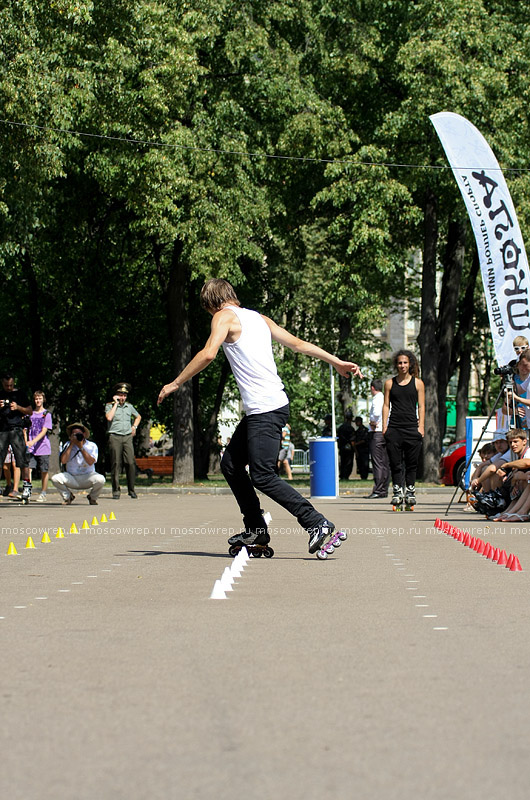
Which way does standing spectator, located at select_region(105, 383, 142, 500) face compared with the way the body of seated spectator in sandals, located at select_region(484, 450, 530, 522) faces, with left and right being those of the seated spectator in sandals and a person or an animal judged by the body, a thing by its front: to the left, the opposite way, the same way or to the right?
to the left

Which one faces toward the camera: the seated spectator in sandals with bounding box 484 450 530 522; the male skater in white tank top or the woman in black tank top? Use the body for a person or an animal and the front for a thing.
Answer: the woman in black tank top

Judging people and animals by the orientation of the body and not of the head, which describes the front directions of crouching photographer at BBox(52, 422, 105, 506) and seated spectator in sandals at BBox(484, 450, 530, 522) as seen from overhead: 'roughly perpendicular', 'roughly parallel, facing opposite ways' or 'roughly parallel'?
roughly perpendicular

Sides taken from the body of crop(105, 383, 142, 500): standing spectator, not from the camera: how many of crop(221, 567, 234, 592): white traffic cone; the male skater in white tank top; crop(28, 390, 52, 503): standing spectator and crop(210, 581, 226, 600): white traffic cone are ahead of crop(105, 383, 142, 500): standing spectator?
3

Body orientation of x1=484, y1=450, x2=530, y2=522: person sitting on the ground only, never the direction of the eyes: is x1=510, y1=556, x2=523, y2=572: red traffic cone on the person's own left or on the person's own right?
on the person's own left

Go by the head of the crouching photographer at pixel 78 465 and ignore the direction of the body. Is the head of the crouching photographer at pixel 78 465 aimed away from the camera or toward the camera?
toward the camera

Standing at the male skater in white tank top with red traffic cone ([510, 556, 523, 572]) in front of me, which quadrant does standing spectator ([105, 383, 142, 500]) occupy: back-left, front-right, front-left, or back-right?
back-left

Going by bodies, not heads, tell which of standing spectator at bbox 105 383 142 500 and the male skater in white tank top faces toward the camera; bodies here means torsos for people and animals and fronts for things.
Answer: the standing spectator

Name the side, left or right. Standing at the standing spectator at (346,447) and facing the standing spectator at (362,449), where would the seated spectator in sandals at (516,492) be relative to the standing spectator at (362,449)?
right

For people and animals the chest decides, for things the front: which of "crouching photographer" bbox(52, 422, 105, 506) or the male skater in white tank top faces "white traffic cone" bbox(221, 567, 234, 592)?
the crouching photographer

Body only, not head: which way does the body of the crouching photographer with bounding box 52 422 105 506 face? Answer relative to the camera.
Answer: toward the camera

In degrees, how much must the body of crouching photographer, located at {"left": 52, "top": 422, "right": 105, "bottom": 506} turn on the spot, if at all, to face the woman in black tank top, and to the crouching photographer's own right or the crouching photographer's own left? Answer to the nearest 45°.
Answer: approximately 45° to the crouching photographer's own left

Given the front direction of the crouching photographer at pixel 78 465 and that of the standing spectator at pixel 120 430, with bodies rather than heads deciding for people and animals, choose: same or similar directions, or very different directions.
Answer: same or similar directions
